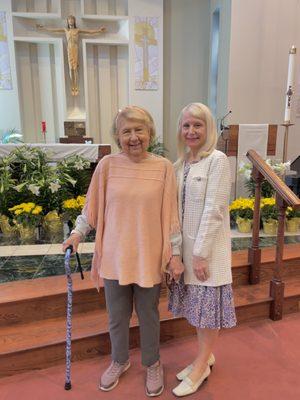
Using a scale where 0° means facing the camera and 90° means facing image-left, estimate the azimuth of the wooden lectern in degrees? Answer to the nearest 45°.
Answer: approximately 0°

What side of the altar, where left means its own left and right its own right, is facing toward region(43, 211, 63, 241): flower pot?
front

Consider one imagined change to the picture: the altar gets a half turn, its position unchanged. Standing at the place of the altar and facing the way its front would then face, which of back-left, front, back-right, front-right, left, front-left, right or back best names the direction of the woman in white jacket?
back

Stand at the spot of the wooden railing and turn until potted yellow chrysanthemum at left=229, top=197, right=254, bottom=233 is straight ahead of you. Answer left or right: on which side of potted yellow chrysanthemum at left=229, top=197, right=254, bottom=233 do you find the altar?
left

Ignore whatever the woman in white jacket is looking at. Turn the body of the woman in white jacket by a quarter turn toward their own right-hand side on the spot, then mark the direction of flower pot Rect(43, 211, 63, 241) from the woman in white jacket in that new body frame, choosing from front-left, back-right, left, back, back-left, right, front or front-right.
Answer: front

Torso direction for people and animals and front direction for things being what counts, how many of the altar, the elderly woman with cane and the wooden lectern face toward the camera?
3

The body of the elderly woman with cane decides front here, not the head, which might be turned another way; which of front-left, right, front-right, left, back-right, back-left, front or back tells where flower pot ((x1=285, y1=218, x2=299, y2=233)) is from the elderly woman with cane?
back-left

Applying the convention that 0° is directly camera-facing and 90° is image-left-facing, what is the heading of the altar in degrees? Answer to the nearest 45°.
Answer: approximately 0°

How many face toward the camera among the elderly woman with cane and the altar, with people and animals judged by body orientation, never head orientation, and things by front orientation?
2
